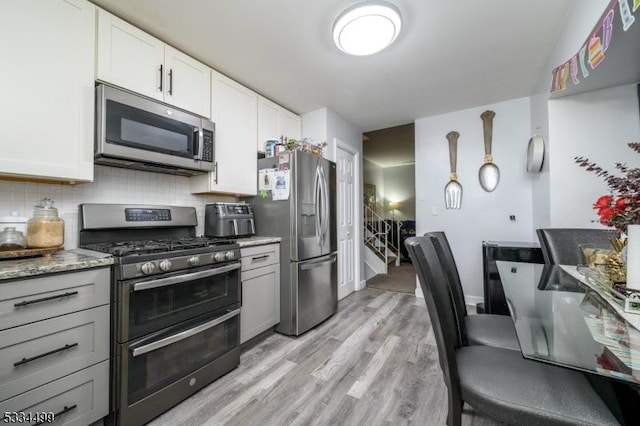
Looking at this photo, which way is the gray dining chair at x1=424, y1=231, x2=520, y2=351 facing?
to the viewer's right

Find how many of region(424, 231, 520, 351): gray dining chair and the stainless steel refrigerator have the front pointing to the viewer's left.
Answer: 0

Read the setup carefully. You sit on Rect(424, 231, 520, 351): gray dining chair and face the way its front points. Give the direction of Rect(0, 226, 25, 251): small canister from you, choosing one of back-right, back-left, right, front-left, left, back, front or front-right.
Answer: back-right

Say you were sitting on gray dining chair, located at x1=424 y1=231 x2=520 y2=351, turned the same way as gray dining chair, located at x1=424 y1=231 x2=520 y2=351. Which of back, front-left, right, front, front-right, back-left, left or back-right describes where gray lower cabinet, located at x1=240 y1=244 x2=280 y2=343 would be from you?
back

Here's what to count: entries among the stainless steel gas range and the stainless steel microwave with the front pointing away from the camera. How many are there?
0
